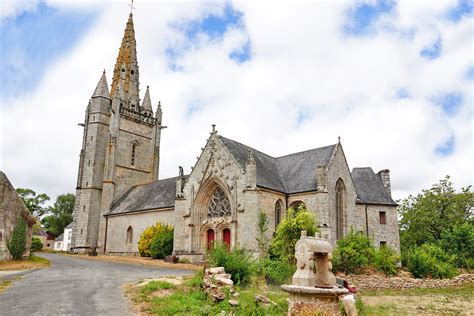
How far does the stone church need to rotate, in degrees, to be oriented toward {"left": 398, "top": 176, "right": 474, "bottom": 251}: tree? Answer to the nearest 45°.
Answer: approximately 135° to its left

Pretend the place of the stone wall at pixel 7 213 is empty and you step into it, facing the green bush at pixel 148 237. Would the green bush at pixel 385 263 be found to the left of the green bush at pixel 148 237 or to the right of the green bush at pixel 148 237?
right

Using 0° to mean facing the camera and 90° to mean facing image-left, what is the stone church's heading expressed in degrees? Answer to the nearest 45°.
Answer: approximately 45°

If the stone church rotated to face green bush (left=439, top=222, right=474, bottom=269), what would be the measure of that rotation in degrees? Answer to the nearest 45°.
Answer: approximately 135° to its left

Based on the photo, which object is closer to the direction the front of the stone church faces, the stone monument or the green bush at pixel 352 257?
the stone monument

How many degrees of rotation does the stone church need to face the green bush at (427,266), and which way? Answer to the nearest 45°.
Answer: approximately 90° to its left

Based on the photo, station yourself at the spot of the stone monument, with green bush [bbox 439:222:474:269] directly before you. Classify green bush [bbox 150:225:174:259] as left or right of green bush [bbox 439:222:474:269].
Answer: left

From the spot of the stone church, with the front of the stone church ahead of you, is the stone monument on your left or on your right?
on your left

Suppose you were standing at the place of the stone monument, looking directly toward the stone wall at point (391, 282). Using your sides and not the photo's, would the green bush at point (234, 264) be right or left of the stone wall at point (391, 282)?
left

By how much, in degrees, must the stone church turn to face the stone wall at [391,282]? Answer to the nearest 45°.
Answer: approximately 90° to its left
